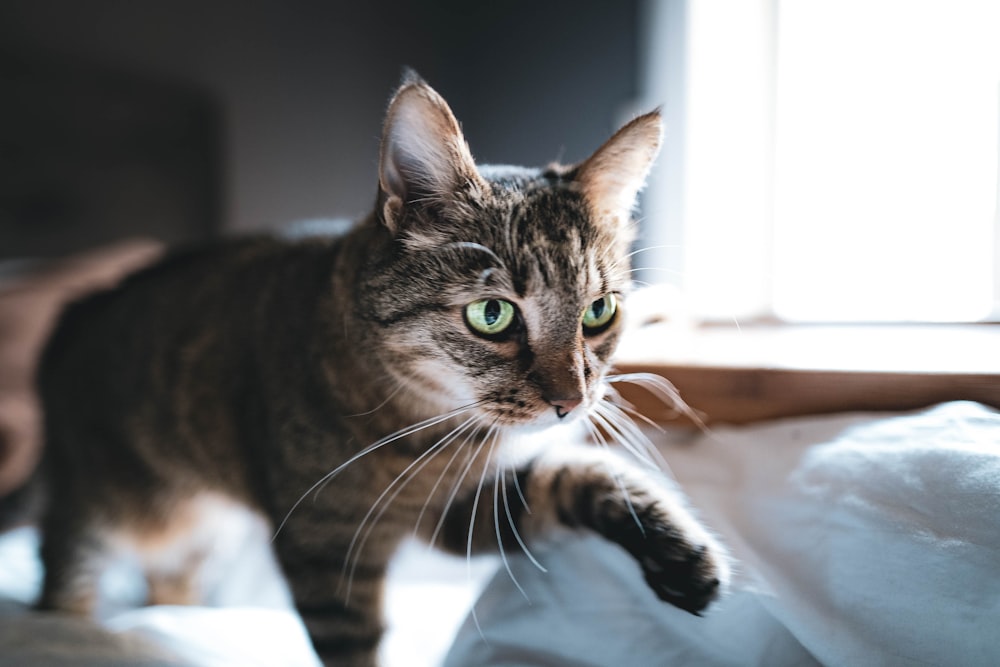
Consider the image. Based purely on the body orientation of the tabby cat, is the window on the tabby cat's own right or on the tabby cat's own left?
on the tabby cat's own left

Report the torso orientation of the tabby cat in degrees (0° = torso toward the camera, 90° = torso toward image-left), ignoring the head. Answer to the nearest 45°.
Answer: approximately 315°
